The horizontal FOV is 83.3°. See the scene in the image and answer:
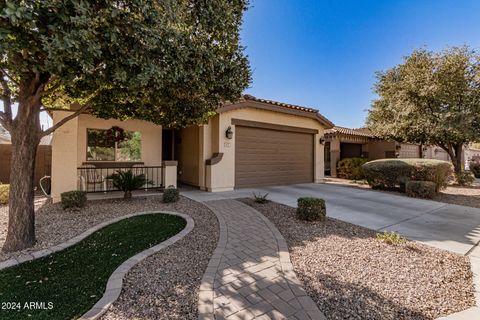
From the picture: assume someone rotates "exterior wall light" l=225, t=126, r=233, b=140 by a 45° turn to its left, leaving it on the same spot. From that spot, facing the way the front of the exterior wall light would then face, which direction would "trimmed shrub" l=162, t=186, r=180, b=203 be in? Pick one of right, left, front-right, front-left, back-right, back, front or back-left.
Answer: back-right

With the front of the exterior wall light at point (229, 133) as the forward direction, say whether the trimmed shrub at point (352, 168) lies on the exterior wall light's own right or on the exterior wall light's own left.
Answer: on the exterior wall light's own left

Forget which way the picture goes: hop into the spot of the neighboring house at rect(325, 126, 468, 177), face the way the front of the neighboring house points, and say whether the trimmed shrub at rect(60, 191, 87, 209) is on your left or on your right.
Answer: on your right

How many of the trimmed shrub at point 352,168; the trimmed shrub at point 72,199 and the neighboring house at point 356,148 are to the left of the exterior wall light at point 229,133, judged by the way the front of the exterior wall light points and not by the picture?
2

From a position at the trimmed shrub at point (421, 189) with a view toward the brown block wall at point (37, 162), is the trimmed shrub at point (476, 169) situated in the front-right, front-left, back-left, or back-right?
back-right

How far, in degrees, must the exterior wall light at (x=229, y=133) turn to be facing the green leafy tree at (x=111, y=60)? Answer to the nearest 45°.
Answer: approximately 45° to its right

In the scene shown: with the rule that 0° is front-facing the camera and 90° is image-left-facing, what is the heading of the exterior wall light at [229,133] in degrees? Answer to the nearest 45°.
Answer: approximately 315°

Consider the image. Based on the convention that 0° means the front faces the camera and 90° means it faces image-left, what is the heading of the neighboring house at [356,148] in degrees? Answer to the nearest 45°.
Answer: approximately 315°

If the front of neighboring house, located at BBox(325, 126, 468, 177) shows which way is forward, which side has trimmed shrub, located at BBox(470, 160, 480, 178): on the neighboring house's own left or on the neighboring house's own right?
on the neighboring house's own left

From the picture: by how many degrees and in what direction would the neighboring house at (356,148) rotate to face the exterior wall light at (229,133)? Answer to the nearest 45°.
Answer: approximately 45° to its right

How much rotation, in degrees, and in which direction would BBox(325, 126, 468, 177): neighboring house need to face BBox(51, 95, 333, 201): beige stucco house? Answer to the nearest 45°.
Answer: approximately 45° to its right

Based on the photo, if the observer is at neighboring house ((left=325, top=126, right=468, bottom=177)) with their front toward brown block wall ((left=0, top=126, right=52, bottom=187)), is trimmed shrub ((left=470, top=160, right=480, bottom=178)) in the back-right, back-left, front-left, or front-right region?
back-left

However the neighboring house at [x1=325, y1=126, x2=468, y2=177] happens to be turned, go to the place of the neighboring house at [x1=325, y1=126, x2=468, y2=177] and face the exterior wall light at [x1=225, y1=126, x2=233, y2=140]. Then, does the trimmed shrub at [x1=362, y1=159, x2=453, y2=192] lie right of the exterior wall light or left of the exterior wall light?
left
